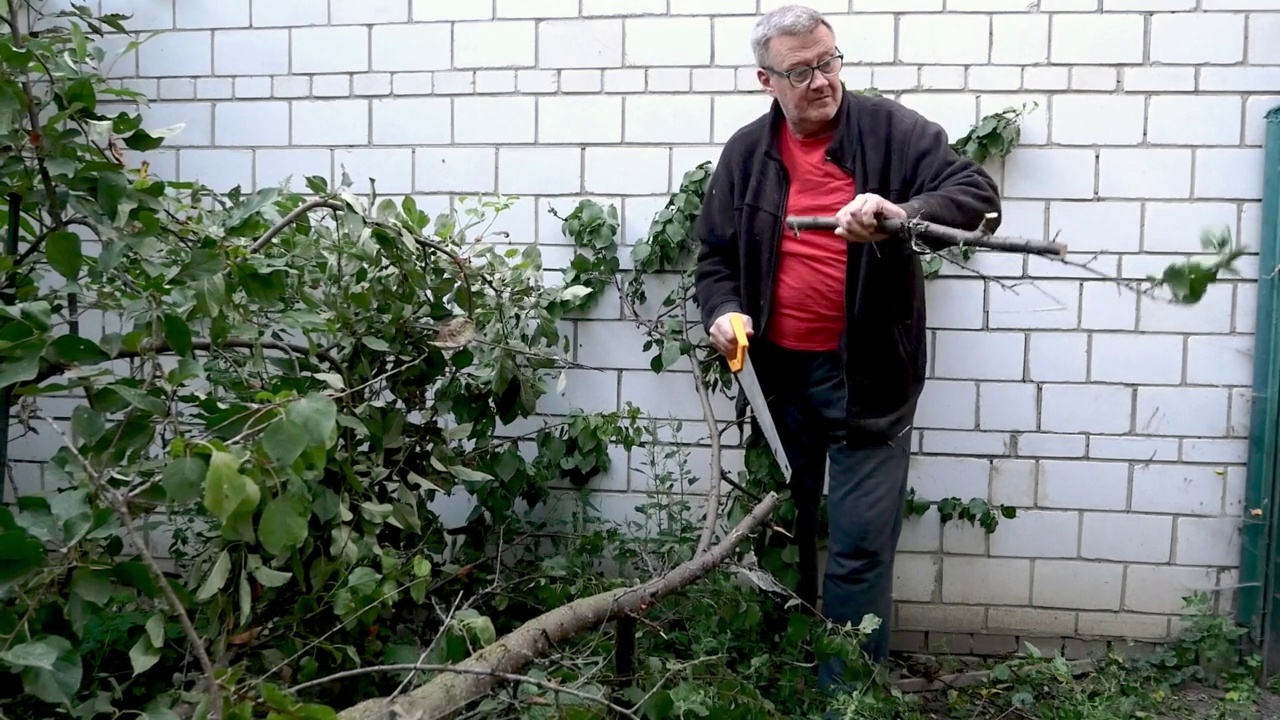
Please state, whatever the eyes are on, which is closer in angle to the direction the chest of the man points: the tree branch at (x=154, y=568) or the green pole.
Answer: the tree branch

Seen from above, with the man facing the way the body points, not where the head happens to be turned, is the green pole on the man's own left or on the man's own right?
on the man's own left

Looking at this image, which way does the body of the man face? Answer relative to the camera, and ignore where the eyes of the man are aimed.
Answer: toward the camera

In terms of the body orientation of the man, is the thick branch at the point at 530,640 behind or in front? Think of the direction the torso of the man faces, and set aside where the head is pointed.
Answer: in front

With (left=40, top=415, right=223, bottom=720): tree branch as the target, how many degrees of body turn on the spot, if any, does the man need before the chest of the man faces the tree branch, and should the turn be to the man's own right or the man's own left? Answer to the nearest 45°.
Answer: approximately 45° to the man's own right

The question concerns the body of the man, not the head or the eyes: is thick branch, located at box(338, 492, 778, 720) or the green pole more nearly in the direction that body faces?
the thick branch
